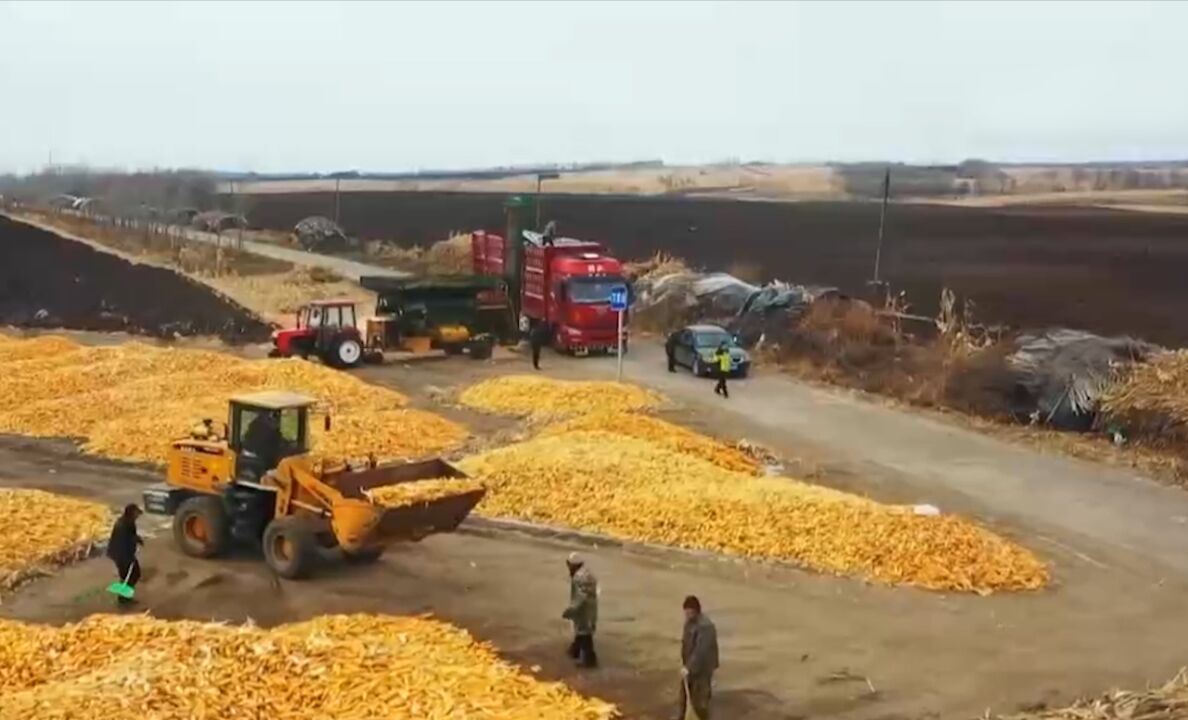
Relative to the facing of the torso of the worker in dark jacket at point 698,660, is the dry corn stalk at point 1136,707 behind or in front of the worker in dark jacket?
behind

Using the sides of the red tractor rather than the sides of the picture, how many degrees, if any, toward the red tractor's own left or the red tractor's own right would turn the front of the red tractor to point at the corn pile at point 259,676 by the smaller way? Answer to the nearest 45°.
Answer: approximately 90° to the red tractor's own left

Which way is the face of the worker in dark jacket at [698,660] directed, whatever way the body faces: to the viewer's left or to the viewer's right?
to the viewer's left

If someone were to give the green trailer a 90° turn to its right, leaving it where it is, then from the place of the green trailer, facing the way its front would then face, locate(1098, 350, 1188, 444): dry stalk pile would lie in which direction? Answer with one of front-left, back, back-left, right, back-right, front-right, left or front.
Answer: back-right

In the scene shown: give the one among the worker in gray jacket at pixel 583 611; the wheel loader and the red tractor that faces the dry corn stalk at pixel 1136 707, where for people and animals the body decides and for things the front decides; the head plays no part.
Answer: the wheel loader

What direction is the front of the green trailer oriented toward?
to the viewer's left

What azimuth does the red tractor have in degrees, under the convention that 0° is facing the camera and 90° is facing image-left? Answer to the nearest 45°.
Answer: approximately 90°

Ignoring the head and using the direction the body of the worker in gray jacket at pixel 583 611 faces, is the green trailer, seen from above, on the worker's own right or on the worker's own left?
on the worker's own right

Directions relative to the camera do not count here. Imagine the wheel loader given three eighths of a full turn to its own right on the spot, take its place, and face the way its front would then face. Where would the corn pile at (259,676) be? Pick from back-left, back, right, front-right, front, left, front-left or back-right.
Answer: left

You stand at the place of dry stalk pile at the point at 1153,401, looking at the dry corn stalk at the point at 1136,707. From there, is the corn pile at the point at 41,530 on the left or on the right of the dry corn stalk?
right

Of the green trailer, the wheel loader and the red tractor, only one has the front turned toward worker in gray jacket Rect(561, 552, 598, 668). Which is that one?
the wheel loader

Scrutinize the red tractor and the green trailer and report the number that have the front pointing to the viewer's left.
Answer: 2

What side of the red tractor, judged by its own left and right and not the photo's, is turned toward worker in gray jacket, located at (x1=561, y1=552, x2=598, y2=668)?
left

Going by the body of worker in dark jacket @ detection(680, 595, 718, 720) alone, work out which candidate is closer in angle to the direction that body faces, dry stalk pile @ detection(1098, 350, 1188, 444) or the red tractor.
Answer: the red tractor

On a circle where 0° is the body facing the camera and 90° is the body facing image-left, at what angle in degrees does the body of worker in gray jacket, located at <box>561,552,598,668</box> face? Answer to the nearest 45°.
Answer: approximately 90°
